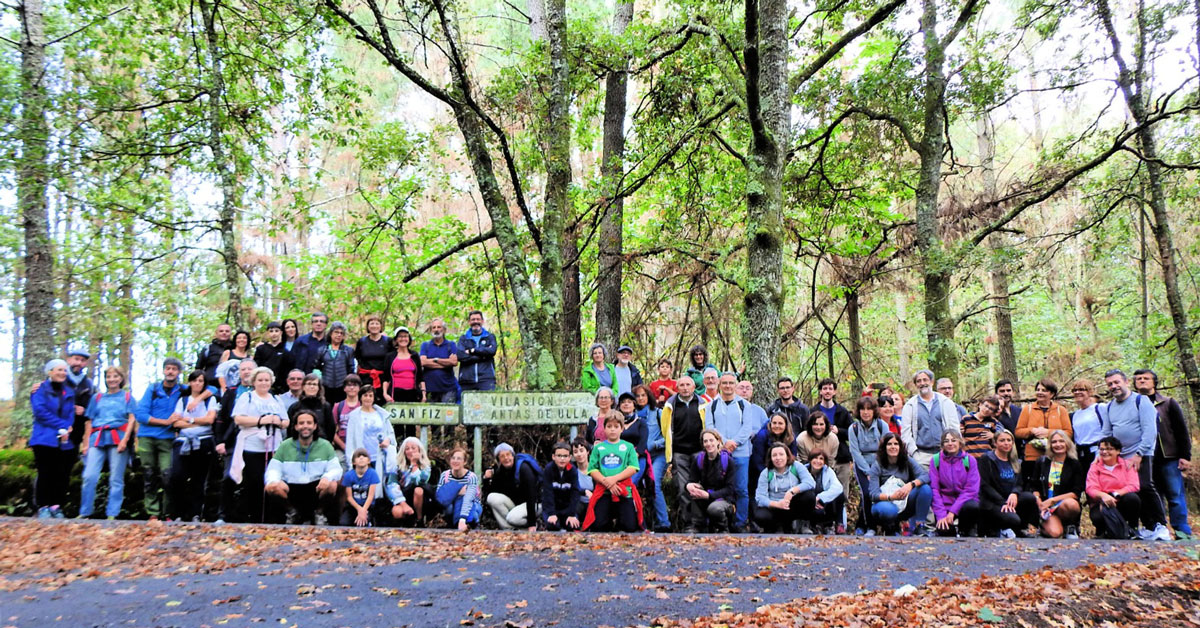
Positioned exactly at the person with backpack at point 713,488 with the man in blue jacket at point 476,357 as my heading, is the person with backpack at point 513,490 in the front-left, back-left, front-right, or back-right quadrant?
front-left

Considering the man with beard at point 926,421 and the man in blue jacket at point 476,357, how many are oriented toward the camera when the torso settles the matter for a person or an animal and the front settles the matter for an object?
2

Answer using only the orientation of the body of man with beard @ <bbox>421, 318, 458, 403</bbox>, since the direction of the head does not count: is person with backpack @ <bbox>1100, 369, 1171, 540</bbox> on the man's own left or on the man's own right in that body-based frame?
on the man's own left

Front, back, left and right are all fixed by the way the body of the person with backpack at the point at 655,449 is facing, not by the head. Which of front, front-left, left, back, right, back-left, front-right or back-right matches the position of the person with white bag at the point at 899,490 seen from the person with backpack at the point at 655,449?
back-left

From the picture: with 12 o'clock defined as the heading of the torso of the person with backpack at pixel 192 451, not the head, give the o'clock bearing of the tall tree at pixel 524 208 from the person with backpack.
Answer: The tall tree is roughly at 9 o'clock from the person with backpack.

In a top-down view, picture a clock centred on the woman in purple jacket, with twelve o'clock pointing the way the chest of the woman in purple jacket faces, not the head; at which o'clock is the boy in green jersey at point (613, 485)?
The boy in green jersey is roughly at 2 o'clock from the woman in purple jacket.

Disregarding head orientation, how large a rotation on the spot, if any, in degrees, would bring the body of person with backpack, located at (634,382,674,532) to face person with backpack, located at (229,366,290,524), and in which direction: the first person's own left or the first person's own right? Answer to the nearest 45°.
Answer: approximately 45° to the first person's own right

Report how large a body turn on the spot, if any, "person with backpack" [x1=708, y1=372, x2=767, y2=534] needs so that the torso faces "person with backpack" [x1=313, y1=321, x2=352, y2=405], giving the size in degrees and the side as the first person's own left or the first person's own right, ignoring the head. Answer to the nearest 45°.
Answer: approximately 90° to the first person's own right

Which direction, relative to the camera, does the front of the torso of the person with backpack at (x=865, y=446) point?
toward the camera

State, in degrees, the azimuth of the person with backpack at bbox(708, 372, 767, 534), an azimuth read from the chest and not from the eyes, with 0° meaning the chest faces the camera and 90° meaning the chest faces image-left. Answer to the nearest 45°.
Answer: approximately 0°

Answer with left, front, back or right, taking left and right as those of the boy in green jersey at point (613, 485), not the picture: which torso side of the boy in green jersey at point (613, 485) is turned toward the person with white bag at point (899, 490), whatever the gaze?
left

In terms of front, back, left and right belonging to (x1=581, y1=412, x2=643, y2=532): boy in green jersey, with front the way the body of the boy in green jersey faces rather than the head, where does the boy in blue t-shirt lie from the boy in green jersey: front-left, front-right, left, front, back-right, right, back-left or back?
right

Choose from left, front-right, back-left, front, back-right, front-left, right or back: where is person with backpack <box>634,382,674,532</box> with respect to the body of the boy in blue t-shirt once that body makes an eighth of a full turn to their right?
back-left

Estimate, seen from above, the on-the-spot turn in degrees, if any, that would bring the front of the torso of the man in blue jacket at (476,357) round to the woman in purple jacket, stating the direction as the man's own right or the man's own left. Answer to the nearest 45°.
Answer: approximately 45° to the man's own left
